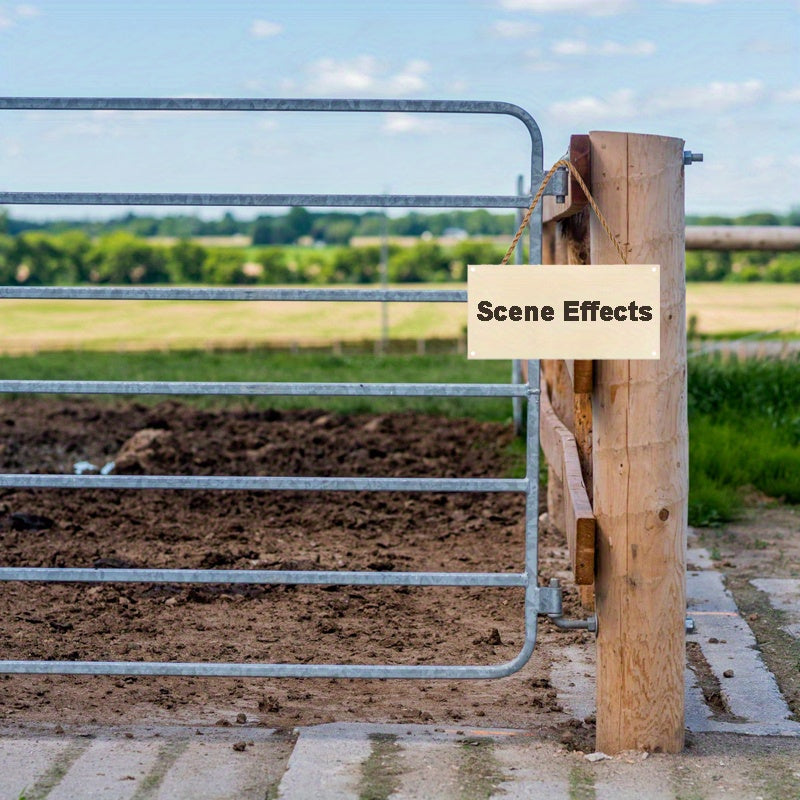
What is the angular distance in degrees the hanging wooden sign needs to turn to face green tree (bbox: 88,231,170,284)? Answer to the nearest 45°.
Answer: approximately 180°

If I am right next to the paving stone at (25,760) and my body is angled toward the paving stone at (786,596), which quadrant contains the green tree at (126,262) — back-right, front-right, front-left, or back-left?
front-left

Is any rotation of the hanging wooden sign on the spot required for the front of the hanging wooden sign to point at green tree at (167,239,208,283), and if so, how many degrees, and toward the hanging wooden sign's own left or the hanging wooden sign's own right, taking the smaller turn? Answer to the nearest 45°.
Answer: approximately 180°

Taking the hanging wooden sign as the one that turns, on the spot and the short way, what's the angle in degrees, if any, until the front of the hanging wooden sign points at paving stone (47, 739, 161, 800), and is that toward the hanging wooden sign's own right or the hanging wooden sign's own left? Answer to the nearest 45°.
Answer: approximately 90° to the hanging wooden sign's own right

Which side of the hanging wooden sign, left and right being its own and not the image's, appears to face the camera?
front

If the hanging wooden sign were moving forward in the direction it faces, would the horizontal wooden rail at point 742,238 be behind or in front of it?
behind
